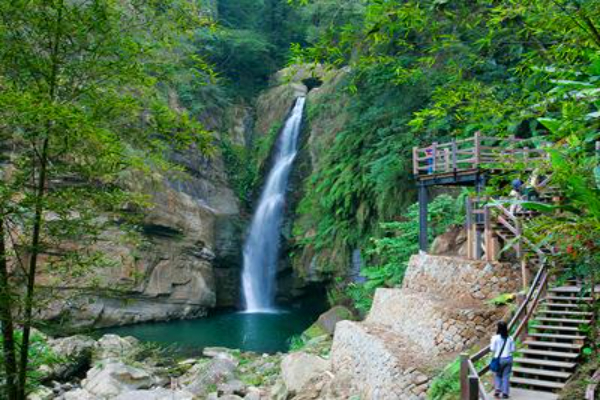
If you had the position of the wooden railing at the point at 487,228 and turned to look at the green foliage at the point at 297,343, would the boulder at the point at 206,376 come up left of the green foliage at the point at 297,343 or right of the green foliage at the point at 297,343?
left

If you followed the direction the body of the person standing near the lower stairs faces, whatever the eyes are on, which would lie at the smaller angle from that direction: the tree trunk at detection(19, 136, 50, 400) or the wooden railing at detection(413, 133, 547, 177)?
the wooden railing

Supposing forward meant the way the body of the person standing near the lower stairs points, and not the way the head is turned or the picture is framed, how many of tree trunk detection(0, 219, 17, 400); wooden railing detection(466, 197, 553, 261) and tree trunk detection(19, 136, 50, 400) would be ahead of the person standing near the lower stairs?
1

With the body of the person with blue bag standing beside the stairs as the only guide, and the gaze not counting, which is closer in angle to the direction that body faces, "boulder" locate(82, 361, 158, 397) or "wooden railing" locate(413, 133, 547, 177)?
the wooden railing

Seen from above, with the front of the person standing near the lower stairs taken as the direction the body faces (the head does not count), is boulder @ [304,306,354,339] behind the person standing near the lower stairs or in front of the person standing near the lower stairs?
in front

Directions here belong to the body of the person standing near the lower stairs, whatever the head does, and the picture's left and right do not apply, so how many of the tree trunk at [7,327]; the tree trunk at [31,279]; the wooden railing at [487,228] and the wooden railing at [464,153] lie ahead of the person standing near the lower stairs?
2

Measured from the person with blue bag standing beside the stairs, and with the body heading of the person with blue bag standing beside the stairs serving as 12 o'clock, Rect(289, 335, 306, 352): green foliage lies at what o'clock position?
The green foliage is roughly at 11 o'clock from the person with blue bag standing beside the stairs.

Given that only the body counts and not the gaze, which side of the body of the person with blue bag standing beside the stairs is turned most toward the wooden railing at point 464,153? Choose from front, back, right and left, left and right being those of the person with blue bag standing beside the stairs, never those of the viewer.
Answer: front

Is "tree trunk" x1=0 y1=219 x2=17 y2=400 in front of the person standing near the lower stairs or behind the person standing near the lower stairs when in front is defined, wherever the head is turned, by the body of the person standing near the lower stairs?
behind

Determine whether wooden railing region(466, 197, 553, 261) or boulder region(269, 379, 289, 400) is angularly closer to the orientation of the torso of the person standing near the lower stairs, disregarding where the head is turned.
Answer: the wooden railing

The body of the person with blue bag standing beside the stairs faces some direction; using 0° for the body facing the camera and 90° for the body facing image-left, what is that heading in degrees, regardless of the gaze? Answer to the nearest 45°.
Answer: approximately 180°

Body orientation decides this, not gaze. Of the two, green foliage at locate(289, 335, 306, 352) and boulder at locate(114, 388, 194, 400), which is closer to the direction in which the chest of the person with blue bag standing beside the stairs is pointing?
the green foliage
